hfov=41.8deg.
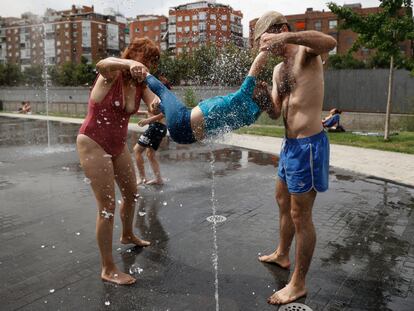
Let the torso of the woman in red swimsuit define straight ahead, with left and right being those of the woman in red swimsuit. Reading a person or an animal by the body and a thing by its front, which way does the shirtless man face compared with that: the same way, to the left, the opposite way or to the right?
to the right

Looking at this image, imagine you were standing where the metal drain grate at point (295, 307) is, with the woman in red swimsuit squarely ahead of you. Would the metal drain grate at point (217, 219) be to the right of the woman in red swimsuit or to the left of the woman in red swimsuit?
right

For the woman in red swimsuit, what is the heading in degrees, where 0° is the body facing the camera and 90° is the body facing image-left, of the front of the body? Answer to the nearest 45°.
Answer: approximately 315°

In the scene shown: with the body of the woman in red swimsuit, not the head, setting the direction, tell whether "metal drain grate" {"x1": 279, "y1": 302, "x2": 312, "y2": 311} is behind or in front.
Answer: in front

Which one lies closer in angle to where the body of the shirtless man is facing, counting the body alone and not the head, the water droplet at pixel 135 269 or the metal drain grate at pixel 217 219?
the water droplet

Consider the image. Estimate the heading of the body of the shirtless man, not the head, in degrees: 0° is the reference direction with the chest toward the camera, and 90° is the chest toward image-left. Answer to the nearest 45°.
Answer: approximately 45°

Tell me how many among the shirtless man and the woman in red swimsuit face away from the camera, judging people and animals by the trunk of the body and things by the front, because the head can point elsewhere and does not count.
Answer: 0

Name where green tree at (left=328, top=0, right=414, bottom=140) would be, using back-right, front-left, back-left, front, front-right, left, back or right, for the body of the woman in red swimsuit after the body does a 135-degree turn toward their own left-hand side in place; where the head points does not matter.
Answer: front-right

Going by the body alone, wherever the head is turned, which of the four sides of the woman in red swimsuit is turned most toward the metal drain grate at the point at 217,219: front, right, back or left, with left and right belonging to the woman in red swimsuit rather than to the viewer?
left

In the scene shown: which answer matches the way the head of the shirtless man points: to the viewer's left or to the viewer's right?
to the viewer's left
